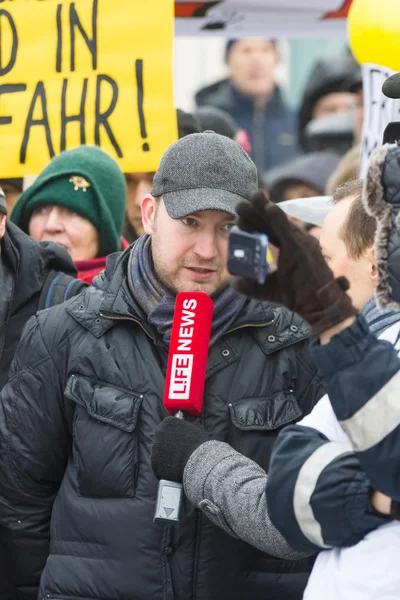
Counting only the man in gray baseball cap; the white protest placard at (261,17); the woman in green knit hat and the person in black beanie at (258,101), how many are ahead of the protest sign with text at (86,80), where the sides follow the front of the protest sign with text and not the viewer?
2

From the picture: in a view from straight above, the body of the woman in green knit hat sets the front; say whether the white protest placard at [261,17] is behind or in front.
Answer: behind

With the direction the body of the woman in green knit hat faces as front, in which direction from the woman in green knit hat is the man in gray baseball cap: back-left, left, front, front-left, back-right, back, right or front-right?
front-left

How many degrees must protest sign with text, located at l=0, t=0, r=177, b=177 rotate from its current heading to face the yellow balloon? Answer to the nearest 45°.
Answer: approximately 90° to its left

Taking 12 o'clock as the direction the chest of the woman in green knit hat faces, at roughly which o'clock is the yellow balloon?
The yellow balloon is roughly at 7 o'clock from the woman in green knit hat.

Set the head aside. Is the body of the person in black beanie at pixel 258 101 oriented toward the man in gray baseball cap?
yes

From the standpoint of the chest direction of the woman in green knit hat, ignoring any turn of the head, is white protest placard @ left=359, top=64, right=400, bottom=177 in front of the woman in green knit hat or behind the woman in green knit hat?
behind
